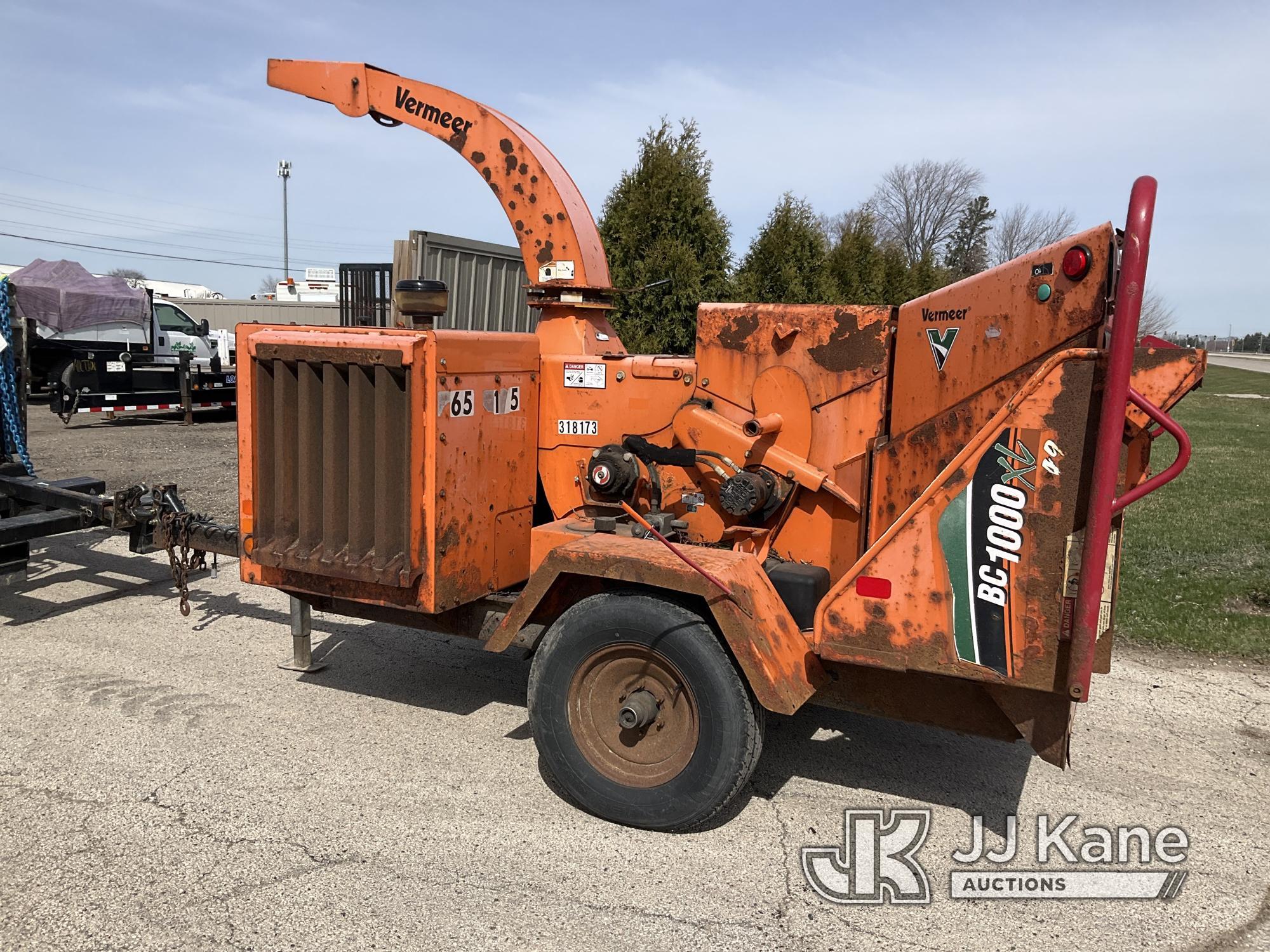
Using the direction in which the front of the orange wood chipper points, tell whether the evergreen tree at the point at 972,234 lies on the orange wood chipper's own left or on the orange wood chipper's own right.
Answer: on the orange wood chipper's own right

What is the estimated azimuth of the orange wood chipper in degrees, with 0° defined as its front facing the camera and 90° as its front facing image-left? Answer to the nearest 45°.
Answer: approximately 90°

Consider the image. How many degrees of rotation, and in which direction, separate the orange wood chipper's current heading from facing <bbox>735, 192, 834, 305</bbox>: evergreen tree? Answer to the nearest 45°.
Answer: approximately 90° to its right

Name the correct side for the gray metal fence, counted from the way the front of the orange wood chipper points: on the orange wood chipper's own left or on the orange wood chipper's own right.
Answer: on the orange wood chipper's own right

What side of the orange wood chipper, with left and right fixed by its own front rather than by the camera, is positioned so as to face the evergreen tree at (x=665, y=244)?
right

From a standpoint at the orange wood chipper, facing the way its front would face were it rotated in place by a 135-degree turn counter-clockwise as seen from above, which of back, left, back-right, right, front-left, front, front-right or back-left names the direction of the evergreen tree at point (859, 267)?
back-left

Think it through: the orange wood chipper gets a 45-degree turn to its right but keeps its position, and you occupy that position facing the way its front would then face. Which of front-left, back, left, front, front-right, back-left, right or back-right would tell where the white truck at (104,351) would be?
front

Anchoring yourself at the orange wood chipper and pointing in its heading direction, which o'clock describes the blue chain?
The blue chain is roughly at 1 o'clock from the orange wood chipper.

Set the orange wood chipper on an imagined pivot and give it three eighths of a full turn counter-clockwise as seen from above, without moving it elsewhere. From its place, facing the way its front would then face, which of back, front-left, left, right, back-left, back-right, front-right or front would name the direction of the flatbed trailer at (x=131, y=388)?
back

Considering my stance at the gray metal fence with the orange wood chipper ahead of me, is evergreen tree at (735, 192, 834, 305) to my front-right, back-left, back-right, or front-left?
back-left
